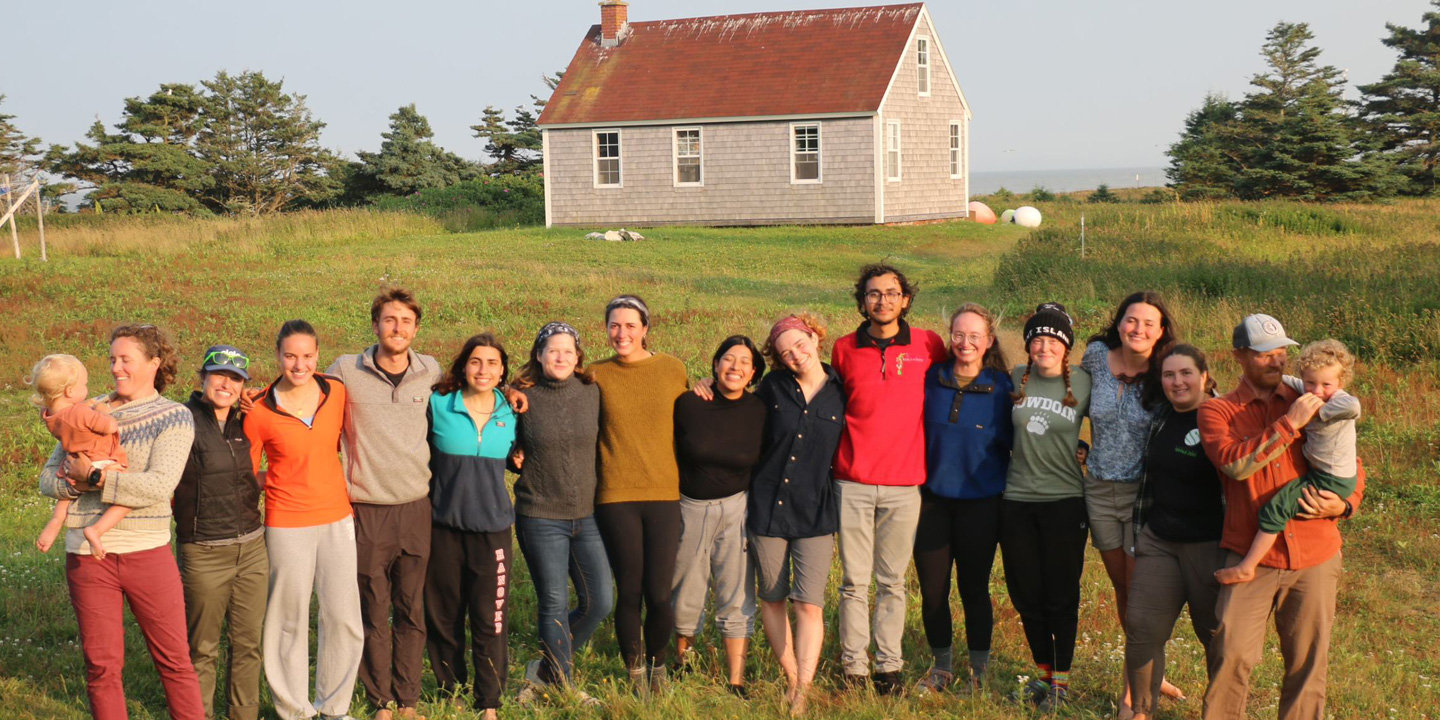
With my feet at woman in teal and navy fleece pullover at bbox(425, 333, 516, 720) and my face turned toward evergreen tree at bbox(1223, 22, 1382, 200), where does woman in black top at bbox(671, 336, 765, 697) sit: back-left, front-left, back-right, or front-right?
front-right

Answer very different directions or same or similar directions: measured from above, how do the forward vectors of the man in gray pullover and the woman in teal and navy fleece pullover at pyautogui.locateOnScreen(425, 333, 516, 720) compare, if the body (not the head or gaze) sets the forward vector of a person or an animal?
same or similar directions

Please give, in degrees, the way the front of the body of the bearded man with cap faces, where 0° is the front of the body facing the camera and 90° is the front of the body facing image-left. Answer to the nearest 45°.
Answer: approximately 315°

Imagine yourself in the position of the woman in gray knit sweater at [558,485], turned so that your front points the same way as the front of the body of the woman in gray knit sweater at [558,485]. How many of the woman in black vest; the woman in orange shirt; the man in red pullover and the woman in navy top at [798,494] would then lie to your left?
2

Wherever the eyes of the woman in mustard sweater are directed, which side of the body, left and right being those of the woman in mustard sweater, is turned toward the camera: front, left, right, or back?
front

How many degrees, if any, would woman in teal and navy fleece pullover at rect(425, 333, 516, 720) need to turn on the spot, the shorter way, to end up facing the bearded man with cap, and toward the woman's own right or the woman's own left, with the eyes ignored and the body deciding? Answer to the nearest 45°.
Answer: approximately 45° to the woman's own left

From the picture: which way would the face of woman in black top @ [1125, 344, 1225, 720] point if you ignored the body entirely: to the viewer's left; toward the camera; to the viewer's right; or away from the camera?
toward the camera

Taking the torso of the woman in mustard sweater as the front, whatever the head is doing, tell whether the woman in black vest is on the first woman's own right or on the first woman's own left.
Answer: on the first woman's own right

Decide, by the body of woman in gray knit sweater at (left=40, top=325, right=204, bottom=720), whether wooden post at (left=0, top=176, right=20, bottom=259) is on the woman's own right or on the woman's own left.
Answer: on the woman's own right

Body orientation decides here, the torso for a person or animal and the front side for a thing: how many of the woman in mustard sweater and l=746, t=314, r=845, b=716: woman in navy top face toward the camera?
2

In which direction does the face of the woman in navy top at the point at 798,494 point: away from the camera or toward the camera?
toward the camera

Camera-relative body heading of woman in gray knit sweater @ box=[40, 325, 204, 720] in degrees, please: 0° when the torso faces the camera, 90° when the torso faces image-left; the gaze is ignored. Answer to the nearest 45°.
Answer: approximately 45°

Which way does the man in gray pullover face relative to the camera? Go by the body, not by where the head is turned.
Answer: toward the camera

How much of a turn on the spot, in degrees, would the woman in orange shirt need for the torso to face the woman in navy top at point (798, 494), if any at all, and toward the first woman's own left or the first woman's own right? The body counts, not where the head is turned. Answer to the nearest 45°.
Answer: approximately 90° to the first woman's own left

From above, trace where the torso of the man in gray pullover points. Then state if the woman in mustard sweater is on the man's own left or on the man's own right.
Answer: on the man's own left

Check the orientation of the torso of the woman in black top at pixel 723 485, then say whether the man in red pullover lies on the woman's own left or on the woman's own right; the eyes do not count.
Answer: on the woman's own left

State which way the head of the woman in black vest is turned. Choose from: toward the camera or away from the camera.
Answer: toward the camera

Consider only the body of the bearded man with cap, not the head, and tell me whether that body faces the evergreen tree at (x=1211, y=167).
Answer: no

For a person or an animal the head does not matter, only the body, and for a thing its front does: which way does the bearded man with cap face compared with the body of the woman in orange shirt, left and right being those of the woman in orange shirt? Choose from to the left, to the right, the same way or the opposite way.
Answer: the same way

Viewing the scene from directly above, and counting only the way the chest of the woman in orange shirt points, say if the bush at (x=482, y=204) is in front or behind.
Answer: behind

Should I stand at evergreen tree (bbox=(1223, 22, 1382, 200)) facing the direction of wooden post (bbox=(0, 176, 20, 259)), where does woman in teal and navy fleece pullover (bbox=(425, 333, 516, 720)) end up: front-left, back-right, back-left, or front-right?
front-left
